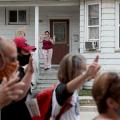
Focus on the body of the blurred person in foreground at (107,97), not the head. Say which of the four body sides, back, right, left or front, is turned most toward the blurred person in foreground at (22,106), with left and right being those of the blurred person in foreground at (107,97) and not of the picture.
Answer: left

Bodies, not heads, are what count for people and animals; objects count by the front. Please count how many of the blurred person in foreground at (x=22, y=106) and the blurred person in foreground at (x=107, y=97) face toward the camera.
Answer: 0

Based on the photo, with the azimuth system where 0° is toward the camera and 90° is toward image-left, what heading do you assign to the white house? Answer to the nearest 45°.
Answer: approximately 0°

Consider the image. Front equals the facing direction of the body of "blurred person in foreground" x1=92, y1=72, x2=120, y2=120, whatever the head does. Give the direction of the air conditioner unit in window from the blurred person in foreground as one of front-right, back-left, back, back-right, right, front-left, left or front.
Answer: front-left

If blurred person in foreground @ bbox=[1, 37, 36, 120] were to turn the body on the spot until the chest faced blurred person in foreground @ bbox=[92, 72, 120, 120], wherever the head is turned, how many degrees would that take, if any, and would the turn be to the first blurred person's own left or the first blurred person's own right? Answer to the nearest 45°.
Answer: approximately 45° to the first blurred person's own right

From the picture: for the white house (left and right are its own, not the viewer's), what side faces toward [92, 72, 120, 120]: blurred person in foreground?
front

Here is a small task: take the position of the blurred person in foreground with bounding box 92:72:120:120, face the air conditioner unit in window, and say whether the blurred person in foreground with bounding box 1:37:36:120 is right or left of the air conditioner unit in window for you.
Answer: left

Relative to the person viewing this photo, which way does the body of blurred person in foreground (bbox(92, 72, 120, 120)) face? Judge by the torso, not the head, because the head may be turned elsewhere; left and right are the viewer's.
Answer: facing away from the viewer and to the right of the viewer

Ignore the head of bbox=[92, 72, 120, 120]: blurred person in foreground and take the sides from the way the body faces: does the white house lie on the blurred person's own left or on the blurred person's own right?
on the blurred person's own left
